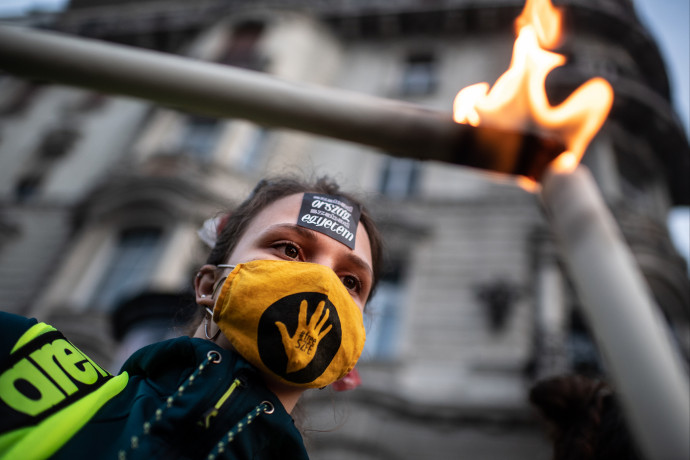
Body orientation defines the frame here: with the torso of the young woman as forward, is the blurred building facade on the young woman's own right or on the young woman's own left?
on the young woman's own left

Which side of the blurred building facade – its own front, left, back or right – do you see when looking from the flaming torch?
front

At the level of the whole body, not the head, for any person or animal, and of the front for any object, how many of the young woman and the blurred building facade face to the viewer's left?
0

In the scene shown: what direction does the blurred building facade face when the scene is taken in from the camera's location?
facing the viewer

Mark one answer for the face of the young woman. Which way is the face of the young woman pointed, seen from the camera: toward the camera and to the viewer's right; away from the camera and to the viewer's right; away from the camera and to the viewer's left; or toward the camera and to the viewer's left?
toward the camera and to the viewer's right

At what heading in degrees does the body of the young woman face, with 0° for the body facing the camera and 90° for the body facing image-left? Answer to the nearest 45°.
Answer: approximately 315°
